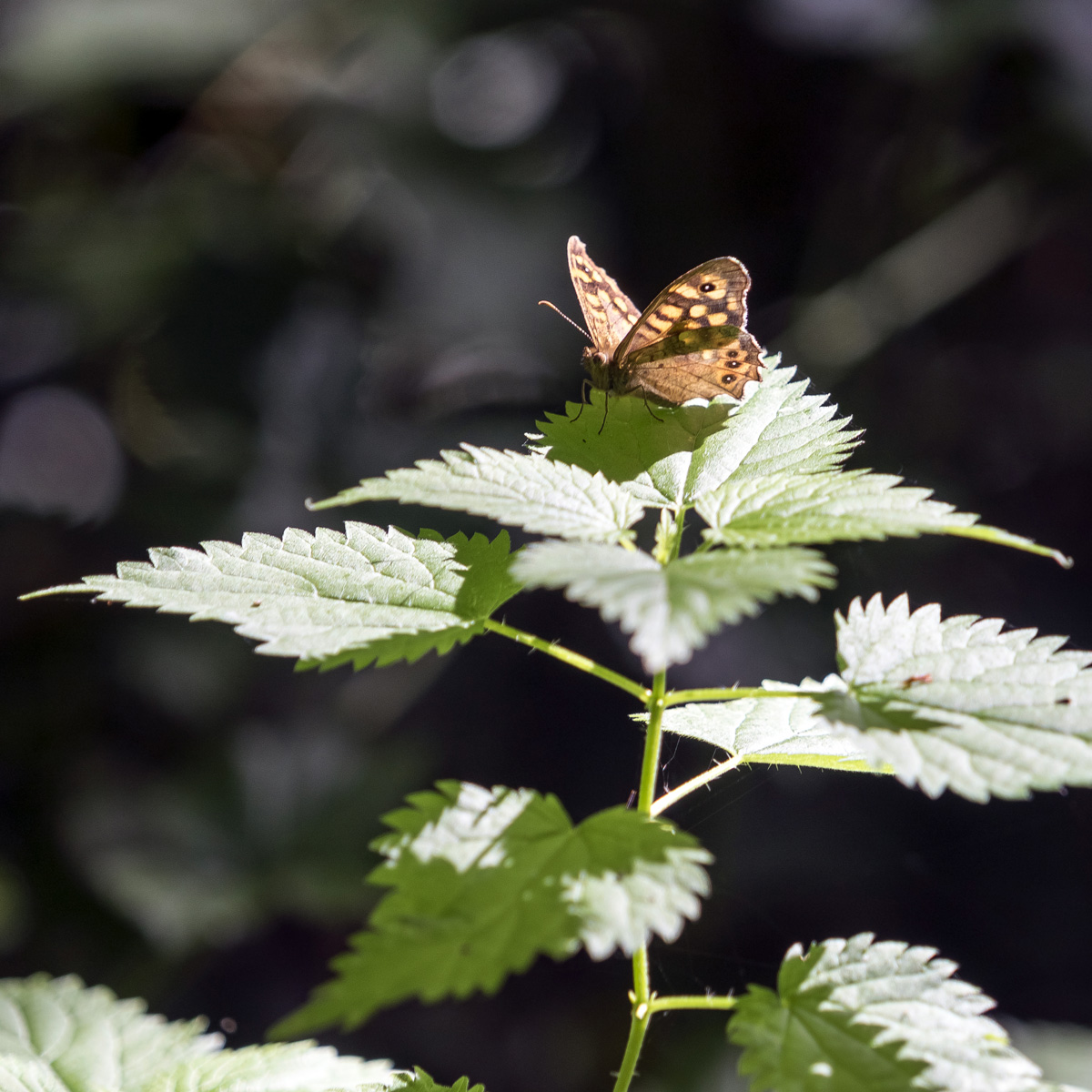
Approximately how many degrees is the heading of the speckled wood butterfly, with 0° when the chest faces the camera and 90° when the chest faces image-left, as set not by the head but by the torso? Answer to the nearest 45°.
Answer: approximately 45°
